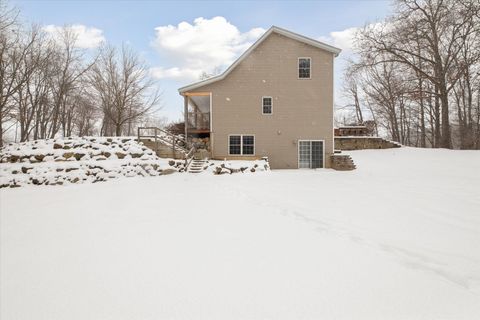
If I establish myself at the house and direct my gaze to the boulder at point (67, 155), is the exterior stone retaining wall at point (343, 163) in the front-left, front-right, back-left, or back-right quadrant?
back-left

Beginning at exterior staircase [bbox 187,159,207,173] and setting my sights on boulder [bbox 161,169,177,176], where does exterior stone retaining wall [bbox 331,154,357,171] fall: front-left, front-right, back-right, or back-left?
back-left

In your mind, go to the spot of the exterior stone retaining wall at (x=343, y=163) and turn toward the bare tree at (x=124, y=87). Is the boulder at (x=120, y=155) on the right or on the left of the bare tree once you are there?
left
